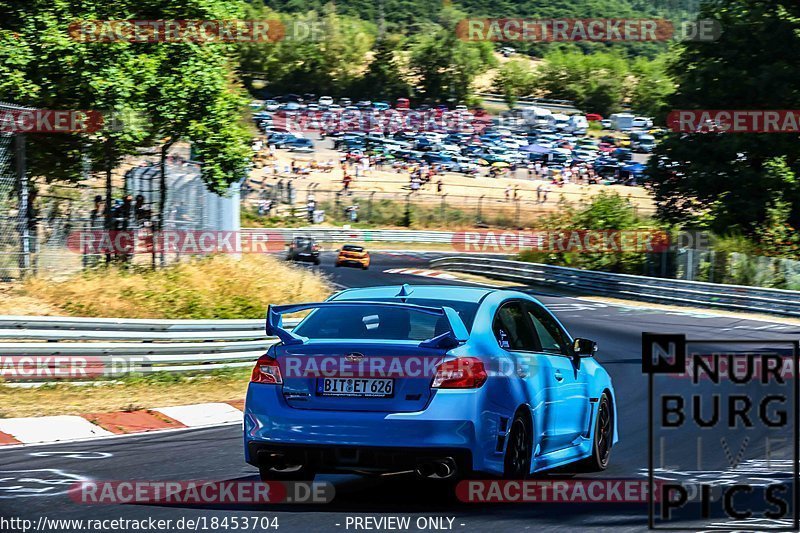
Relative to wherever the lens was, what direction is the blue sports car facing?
facing away from the viewer and to the right of the viewer

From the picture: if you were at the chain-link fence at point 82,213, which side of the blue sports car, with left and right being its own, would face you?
front

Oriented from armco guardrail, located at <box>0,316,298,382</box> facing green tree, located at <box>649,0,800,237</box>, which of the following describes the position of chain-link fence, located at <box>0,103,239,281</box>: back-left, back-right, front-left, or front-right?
front-left

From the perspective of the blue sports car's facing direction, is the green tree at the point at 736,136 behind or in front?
in front

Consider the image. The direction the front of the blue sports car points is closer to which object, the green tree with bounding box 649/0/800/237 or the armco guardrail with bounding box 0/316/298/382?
the green tree

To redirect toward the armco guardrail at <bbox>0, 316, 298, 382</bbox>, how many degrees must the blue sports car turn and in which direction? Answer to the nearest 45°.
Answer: approximately 90° to its left

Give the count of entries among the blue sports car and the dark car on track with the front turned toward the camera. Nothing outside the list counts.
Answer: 0

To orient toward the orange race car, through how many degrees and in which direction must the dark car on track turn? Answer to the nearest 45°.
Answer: approximately 135° to its right

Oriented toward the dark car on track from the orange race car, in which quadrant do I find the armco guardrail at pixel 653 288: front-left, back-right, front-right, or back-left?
back-left
